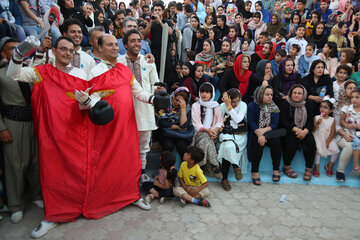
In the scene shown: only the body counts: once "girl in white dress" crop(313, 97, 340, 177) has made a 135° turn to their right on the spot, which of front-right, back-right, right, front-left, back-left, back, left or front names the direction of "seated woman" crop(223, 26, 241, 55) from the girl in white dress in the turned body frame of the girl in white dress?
front

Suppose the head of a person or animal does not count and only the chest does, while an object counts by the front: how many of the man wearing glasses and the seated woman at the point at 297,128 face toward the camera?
2

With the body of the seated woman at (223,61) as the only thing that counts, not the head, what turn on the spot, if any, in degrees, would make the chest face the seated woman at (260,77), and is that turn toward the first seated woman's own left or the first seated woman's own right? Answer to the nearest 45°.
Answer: approximately 90° to the first seated woman's own left

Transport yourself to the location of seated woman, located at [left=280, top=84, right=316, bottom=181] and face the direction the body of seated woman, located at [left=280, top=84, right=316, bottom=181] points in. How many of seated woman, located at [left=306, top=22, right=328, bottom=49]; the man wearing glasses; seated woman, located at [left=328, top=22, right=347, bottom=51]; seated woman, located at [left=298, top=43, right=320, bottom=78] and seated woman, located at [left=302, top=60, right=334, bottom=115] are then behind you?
4

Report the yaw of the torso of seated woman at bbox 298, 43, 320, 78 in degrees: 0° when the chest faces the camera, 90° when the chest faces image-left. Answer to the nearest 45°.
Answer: approximately 45°

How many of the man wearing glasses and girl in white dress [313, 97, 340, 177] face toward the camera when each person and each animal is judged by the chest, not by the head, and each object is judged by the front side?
2

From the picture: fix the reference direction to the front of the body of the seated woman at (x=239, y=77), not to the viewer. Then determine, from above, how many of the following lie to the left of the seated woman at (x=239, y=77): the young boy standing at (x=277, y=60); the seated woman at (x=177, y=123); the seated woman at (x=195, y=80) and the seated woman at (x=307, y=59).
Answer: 2

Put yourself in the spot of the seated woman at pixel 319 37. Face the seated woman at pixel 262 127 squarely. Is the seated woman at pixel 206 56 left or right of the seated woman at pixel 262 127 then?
right

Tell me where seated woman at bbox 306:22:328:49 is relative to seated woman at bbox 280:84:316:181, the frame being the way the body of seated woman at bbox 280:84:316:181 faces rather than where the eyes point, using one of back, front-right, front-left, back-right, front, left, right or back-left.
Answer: back

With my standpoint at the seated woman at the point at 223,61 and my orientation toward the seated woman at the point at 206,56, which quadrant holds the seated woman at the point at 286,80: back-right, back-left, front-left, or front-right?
back-left

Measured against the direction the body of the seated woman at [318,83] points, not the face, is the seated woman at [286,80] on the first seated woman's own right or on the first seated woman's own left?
on the first seated woman's own right

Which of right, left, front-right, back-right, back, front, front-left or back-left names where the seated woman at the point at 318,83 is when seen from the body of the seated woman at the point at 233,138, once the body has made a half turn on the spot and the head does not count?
front-right

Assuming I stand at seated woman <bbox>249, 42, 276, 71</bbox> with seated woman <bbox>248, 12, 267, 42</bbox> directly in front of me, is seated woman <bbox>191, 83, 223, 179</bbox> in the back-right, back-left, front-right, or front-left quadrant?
back-left
